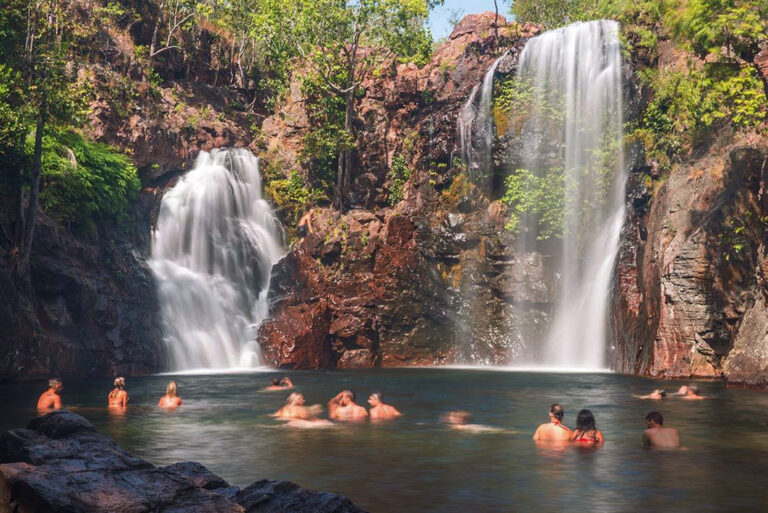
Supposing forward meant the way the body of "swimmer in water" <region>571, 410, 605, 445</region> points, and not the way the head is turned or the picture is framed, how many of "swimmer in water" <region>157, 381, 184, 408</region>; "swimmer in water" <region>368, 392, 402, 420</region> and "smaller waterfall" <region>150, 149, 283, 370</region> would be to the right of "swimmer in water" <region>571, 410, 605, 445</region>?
0

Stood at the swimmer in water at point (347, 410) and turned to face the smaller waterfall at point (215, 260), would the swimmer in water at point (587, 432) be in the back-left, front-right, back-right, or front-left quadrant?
back-right

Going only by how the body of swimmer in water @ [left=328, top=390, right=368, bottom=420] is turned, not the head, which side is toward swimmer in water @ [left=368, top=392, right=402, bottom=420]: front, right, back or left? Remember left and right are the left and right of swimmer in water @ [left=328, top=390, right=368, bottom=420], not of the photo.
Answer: right

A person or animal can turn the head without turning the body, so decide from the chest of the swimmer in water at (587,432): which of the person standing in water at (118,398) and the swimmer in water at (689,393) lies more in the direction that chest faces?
the swimmer in water

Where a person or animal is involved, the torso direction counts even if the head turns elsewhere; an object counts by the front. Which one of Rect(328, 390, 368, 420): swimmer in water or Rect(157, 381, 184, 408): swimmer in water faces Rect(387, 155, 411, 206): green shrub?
Rect(328, 390, 368, 420): swimmer in water

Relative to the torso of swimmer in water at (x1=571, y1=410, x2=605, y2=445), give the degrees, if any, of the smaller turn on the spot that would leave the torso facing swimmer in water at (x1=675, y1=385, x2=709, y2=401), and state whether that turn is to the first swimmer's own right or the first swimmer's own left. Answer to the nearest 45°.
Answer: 0° — they already face them

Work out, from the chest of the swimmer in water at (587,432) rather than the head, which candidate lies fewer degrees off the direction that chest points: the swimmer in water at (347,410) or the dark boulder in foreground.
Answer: the swimmer in water

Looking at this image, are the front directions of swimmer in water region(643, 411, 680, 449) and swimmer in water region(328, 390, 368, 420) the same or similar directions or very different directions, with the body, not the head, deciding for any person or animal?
same or similar directions

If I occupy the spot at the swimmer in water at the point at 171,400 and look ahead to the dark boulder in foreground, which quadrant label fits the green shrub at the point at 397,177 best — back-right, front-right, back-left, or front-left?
back-left

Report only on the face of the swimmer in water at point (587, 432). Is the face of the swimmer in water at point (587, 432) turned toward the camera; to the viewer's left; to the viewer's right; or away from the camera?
away from the camera

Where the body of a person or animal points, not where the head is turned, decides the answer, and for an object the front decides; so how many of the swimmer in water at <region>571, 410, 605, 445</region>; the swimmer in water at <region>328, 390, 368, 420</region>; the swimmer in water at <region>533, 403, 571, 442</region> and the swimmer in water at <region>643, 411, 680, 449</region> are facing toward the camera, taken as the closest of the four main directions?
0

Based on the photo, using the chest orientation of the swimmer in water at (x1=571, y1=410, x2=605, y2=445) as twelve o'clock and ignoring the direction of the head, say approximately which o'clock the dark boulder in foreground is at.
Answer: The dark boulder in foreground is roughly at 7 o'clock from the swimmer in water.

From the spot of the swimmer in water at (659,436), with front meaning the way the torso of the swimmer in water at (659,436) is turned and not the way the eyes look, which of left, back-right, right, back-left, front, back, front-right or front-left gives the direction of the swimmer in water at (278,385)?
front

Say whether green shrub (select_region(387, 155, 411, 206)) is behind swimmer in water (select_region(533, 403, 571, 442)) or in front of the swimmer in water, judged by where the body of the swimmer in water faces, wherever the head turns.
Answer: in front

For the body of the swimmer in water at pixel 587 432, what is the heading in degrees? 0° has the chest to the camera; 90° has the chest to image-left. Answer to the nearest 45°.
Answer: approximately 180°

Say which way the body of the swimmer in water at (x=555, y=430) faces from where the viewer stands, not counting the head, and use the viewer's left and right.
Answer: facing away from the viewer
